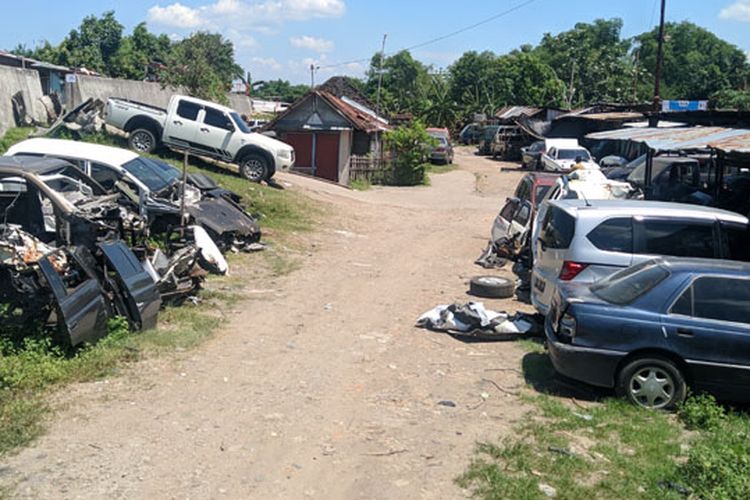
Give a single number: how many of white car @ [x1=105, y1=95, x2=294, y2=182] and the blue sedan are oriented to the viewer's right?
2

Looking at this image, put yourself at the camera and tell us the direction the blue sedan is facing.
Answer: facing to the right of the viewer

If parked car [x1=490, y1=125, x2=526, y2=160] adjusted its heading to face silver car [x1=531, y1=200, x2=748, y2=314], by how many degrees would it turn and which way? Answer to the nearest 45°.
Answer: approximately 45° to its left

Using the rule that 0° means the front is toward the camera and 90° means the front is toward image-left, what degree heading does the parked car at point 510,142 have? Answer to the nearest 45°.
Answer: approximately 45°

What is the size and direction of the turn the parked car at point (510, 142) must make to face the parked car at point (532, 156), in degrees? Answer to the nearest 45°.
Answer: approximately 45° to its left

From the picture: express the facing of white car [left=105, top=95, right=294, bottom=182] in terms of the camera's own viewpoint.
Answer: facing to the right of the viewer

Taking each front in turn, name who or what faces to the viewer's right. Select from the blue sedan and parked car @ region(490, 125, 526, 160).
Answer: the blue sedan

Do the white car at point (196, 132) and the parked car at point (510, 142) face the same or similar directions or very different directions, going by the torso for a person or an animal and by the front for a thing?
very different directions

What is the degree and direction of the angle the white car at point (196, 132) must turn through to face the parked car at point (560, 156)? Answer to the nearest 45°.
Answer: approximately 45° to its left

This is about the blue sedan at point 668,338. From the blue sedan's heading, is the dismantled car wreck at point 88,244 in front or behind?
behind

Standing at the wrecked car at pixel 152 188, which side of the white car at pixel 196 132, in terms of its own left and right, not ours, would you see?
right
